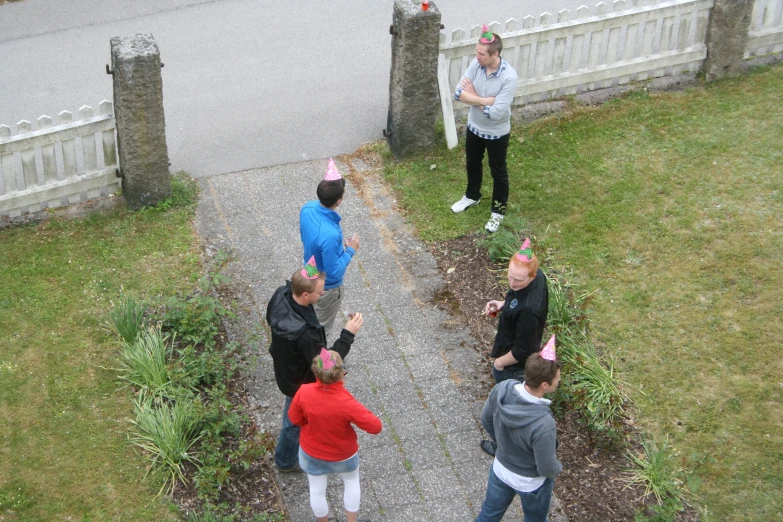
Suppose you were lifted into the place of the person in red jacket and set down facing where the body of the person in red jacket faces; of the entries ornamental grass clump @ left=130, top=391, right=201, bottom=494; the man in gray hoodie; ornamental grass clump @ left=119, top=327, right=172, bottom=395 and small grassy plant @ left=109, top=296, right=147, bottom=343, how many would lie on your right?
1

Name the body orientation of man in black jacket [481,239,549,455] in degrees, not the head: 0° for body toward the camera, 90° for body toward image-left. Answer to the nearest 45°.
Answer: approximately 45°

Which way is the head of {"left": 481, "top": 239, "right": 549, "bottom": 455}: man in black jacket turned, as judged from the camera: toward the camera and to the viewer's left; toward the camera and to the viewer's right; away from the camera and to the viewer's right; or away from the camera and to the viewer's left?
toward the camera and to the viewer's left

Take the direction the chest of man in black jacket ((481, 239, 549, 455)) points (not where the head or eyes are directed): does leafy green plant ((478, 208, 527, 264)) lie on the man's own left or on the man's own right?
on the man's own right

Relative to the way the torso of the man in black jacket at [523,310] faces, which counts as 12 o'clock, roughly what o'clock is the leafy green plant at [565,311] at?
The leafy green plant is roughly at 5 o'clock from the man in black jacket.

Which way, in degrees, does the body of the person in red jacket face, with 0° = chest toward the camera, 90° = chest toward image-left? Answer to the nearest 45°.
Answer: approximately 180°

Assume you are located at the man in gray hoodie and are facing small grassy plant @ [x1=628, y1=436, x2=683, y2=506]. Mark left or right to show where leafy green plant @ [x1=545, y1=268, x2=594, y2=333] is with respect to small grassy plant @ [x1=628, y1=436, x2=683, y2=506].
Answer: left

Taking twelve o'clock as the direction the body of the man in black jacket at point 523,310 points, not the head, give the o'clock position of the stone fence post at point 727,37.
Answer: The stone fence post is roughly at 5 o'clock from the man in black jacket.

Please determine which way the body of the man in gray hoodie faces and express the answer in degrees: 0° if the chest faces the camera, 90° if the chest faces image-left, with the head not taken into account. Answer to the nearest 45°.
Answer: approximately 225°

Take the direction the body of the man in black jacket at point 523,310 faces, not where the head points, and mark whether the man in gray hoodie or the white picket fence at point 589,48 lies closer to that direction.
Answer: the man in gray hoodie
